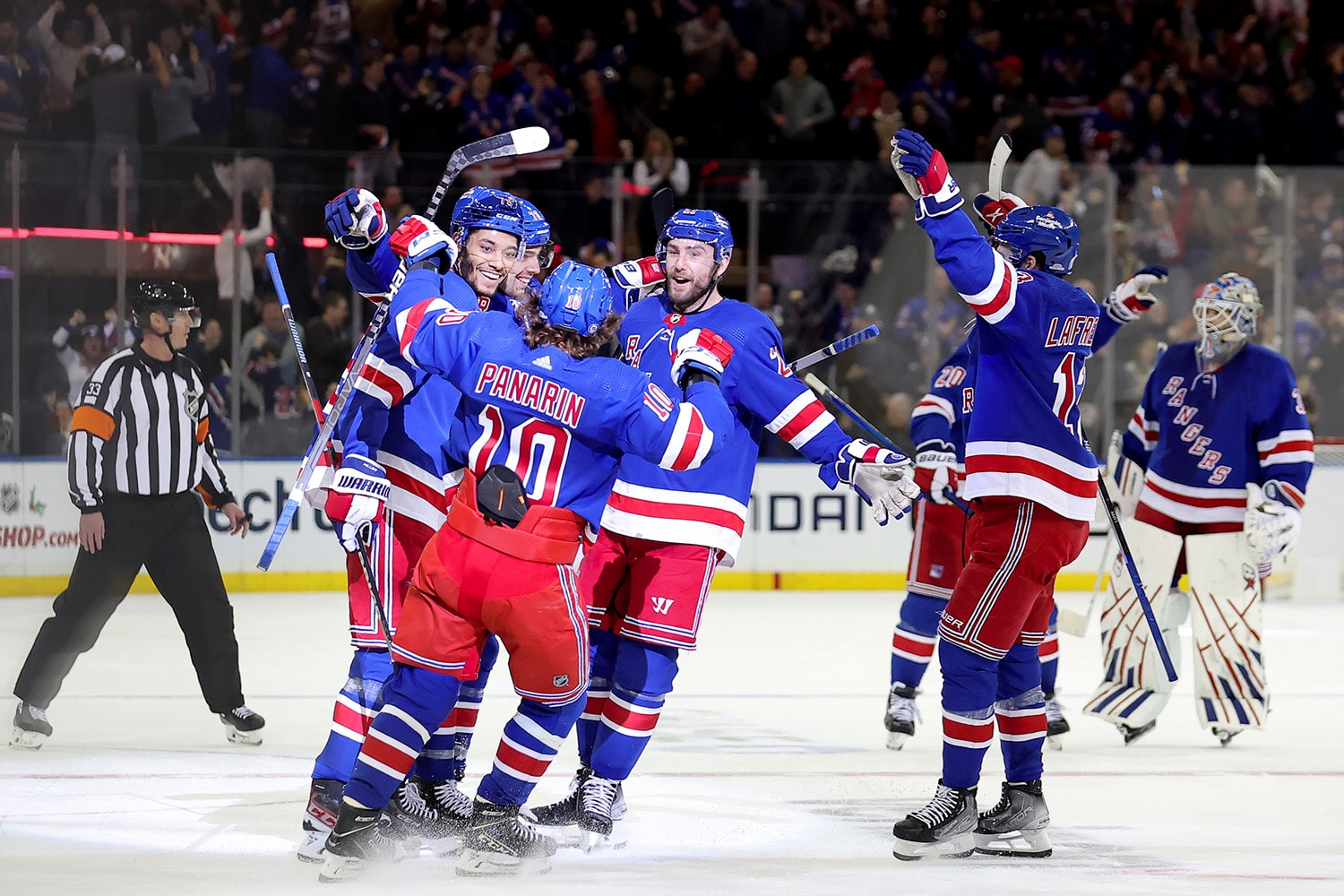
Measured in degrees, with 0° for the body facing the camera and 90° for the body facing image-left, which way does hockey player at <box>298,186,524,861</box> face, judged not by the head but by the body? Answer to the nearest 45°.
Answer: approximately 315°

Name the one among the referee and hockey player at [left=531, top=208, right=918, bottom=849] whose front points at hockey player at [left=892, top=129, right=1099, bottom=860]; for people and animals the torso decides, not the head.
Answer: the referee

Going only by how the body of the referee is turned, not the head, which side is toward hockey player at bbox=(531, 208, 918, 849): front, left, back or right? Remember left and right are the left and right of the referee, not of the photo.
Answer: front

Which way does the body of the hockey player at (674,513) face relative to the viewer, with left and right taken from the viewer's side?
facing the viewer and to the left of the viewer

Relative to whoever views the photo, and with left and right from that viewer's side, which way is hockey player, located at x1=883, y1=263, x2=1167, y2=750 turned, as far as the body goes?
facing the viewer

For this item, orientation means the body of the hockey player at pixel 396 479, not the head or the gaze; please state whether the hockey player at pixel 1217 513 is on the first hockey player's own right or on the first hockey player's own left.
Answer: on the first hockey player's own left

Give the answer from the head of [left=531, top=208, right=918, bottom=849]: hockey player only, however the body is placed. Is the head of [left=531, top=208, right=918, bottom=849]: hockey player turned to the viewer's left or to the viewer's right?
to the viewer's left

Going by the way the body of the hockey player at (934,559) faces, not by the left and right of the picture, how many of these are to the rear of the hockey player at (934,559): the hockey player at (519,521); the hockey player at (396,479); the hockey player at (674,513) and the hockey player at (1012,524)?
0

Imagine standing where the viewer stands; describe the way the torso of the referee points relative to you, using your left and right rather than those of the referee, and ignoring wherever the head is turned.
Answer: facing the viewer and to the right of the viewer

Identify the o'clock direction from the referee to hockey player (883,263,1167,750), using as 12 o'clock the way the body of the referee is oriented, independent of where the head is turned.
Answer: The hockey player is roughly at 11 o'clock from the referee.

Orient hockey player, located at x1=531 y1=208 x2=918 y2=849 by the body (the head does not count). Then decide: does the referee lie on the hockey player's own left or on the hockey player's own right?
on the hockey player's own right

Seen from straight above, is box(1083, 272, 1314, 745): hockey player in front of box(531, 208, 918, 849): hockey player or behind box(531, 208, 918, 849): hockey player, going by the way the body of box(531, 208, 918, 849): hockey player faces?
behind

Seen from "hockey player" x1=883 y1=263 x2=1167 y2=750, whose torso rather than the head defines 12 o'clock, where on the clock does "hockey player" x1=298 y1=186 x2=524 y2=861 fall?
"hockey player" x1=298 y1=186 x2=524 y2=861 is roughly at 1 o'clock from "hockey player" x1=883 y1=263 x2=1167 y2=750.

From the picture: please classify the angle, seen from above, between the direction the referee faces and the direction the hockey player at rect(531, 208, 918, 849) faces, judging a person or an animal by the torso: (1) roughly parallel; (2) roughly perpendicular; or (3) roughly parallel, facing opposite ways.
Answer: roughly perpendicular

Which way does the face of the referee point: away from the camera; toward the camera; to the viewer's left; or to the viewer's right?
to the viewer's right

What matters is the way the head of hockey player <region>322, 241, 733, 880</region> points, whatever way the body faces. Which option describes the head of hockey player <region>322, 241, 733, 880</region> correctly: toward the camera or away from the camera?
away from the camera
